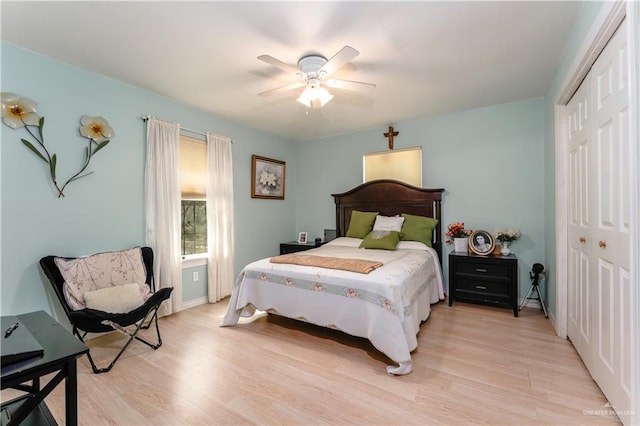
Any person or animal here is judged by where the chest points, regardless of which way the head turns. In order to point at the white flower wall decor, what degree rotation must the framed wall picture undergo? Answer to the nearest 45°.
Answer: approximately 90° to its right

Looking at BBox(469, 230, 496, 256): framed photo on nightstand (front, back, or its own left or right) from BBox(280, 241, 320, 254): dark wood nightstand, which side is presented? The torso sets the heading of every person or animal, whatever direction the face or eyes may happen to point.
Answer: right

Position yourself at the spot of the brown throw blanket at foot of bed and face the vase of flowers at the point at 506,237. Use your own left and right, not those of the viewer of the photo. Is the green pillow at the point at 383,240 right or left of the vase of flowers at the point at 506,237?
left

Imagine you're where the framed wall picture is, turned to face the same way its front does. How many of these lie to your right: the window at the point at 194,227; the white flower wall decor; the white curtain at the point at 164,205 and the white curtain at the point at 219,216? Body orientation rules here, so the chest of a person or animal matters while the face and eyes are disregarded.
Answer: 4

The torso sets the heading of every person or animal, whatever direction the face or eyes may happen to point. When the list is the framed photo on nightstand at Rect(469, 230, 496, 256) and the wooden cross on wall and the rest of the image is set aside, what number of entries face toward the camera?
2

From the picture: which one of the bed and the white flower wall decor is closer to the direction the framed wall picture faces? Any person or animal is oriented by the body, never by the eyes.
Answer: the bed

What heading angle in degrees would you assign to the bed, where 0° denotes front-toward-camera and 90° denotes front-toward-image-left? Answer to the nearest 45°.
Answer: approximately 45°
